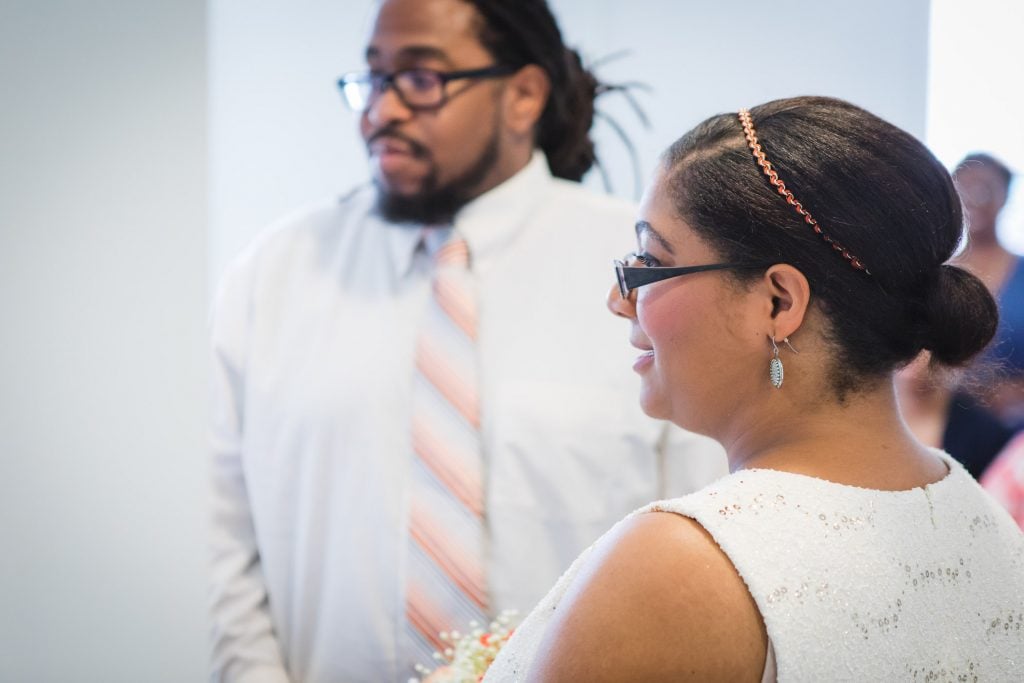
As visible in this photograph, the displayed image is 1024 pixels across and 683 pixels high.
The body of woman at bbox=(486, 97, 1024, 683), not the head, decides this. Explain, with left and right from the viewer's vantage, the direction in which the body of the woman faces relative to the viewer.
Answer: facing away from the viewer and to the left of the viewer

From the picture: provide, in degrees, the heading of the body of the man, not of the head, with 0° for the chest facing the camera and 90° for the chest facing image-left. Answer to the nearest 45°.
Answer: approximately 0°

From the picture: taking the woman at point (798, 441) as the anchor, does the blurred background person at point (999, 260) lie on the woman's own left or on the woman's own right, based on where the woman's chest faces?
on the woman's own right

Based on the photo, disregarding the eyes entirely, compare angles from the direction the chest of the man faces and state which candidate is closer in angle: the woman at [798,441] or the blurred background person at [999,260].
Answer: the woman

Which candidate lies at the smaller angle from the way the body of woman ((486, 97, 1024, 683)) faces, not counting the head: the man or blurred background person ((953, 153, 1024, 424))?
the man

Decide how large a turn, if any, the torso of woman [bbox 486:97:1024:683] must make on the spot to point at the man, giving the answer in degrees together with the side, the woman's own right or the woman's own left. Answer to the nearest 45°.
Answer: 0° — they already face them

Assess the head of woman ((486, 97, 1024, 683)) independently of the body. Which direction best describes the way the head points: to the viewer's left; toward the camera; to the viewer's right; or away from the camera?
to the viewer's left

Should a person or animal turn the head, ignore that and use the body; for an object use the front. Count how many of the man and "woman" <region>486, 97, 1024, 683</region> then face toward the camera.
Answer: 1

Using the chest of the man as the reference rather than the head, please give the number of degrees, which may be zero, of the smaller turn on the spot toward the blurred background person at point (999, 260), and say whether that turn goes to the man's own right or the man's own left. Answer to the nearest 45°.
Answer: approximately 135° to the man's own left
